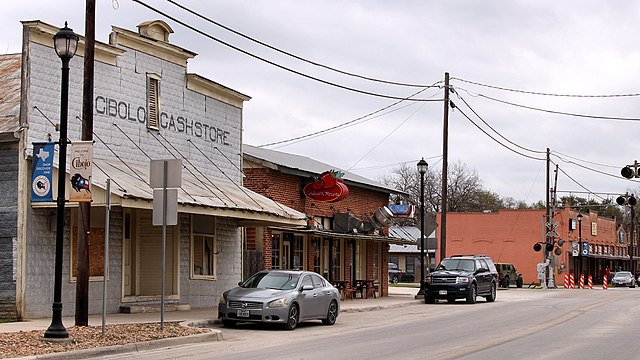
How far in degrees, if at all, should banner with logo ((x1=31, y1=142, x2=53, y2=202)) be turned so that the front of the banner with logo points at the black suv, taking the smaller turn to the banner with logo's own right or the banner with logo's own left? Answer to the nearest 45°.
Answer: approximately 135° to the banner with logo's own left

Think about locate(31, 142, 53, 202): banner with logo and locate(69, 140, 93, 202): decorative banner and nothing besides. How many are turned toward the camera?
2

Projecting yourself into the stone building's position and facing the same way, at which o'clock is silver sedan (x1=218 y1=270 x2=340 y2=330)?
The silver sedan is roughly at 12 o'clock from the stone building.

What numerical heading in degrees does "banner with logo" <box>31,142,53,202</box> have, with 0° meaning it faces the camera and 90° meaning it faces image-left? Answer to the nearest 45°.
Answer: approximately 0°

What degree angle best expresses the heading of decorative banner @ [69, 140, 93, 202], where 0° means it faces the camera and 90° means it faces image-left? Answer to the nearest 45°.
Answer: approximately 0°

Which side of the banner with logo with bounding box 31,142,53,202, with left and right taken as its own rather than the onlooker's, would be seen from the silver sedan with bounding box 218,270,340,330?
left
